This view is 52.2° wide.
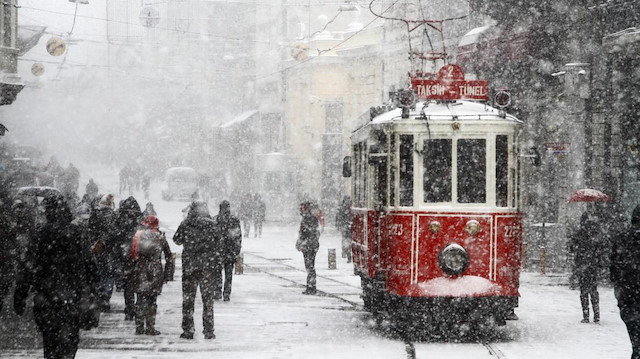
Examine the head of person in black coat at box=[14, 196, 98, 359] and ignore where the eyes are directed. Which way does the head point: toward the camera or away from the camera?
away from the camera

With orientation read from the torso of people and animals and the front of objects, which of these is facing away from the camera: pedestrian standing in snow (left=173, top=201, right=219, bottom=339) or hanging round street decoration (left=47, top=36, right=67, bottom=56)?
the pedestrian standing in snow

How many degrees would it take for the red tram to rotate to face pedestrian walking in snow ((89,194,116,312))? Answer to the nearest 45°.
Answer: approximately 90° to its right

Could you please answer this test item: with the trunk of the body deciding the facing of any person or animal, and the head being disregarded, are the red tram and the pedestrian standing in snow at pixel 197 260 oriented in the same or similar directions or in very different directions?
very different directions

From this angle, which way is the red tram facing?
toward the camera

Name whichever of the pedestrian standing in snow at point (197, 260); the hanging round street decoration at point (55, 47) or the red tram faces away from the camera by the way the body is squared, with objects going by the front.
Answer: the pedestrian standing in snow

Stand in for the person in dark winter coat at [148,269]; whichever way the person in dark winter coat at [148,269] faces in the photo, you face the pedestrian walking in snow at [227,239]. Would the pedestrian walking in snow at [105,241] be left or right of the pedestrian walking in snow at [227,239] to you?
left

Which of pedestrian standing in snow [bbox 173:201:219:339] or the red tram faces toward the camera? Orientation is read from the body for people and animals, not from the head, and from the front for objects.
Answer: the red tram

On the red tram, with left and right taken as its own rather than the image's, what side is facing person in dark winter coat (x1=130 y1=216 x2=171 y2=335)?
right

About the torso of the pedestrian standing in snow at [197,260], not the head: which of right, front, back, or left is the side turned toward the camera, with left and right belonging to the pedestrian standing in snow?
back
